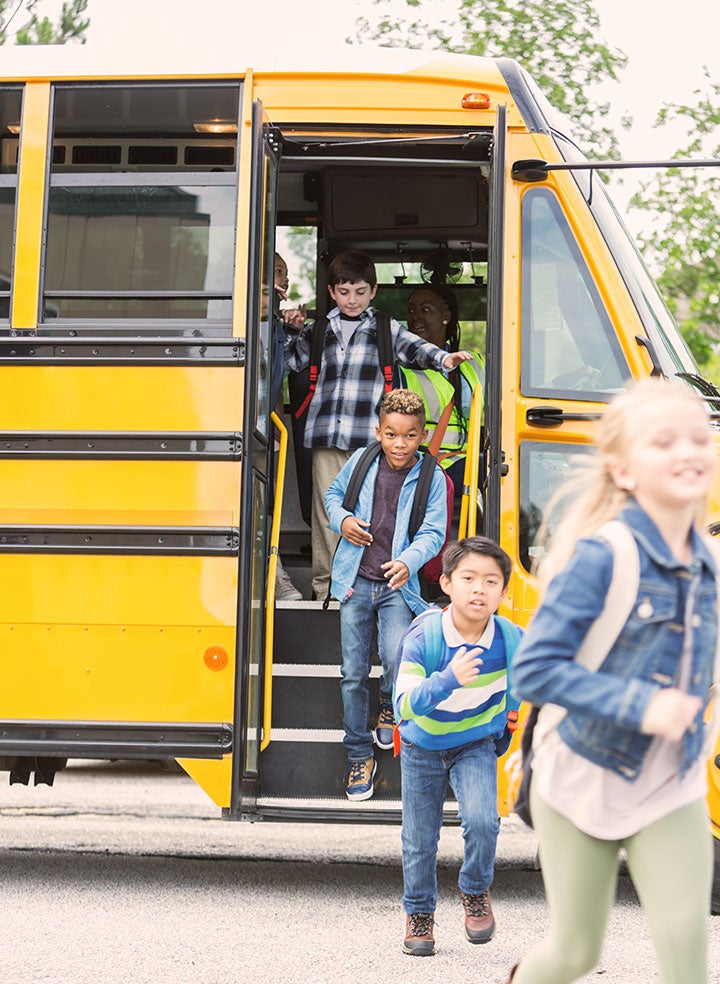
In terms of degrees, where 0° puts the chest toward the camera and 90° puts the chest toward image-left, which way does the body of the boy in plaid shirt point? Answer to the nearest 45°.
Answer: approximately 0°

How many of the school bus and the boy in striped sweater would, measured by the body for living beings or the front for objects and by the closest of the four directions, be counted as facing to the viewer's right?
1

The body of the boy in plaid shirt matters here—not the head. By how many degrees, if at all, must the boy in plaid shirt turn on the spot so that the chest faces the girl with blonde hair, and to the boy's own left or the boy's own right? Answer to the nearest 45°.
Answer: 0° — they already face them

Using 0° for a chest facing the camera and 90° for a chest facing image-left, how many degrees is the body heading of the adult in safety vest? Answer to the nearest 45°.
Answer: approximately 45°

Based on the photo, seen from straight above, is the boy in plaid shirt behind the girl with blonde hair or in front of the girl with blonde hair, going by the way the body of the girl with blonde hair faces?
behind

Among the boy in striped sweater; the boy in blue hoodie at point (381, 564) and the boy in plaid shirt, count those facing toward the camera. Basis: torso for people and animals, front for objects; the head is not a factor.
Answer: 3

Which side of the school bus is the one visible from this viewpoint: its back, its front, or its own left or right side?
right

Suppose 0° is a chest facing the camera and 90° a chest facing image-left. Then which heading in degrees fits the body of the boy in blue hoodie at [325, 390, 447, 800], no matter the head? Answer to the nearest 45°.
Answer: approximately 0°

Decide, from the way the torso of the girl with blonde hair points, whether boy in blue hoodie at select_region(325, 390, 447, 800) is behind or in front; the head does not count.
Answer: behind
